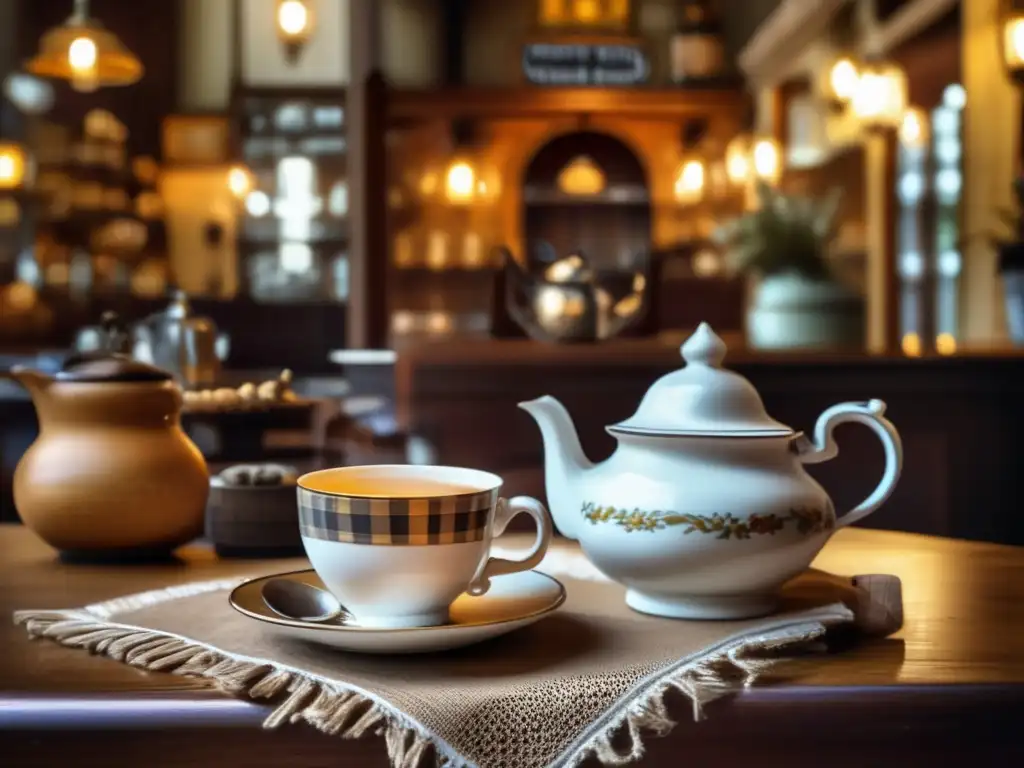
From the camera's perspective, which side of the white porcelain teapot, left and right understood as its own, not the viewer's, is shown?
left

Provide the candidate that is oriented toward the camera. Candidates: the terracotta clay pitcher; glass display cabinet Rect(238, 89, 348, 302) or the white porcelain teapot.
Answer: the glass display cabinet

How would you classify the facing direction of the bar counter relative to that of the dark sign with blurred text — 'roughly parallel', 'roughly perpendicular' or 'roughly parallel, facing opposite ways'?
roughly parallel

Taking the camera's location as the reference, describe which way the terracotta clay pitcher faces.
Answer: facing to the left of the viewer

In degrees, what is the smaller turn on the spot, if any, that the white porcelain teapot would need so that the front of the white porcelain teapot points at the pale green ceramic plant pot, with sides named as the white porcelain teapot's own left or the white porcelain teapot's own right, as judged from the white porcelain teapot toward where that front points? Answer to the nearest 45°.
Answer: approximately 90° to the white porcelain teapot's own right

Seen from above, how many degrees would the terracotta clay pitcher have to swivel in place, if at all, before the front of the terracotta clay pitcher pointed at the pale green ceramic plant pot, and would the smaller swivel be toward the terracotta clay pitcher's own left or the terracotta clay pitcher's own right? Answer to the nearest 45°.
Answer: approximately 135° to the terracotta clay pitcher's own right

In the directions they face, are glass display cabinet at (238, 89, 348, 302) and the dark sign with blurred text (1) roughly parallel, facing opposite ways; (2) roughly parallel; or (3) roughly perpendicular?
roughly parallel

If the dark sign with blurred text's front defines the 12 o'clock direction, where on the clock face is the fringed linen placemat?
The fringed linen placemat is roughly at 12 o'clock from the dark sign with blurred text.

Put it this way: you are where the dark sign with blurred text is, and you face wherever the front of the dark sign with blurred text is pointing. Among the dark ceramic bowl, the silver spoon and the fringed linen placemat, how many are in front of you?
3

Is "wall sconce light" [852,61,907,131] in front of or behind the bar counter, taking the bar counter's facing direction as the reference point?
behind

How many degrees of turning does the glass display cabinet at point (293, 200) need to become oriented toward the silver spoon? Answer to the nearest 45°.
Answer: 0° — it already faces it

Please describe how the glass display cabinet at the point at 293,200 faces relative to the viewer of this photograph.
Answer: facing the viewer

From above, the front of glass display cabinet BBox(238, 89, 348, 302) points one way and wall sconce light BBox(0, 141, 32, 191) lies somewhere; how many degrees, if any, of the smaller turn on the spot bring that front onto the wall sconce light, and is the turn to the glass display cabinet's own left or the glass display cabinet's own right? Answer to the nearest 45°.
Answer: approximately 90° to the glass display cabinet's own right

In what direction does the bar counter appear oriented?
toward the camera

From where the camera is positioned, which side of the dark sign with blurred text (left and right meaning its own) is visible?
front

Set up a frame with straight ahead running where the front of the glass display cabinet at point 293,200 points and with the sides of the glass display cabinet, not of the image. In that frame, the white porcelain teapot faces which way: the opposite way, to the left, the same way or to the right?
to the right
